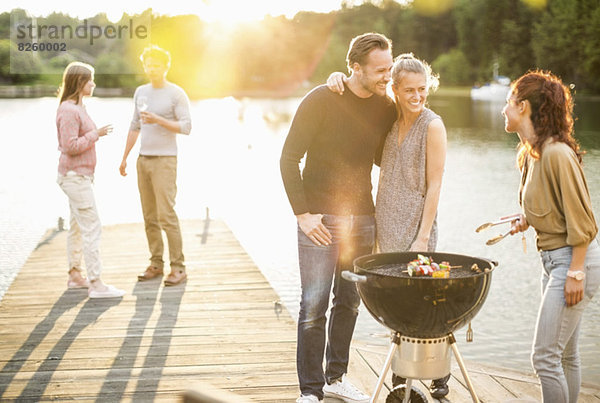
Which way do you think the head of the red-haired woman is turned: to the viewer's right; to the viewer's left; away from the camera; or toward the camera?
to the viewer's left

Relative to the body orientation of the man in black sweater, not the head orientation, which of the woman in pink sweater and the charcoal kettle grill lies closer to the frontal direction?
the charcoal kettle grill

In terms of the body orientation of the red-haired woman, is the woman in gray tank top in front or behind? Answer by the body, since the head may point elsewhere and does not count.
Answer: in front

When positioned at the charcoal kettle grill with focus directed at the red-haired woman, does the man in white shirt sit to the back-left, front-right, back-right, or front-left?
back-left

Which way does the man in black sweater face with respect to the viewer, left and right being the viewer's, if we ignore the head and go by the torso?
facing the viewer and to the right of the viewer

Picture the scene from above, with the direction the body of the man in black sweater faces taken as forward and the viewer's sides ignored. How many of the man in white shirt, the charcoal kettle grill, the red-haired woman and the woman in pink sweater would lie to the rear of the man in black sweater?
2

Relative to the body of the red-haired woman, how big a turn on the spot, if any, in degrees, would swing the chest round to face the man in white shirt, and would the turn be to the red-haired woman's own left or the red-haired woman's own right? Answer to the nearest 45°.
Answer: approximately 45° to the red-haired woman's own right

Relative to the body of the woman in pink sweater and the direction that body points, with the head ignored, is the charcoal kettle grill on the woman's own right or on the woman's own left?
on the woman's own right

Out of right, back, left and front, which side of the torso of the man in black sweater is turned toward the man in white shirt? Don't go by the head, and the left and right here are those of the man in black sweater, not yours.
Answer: back

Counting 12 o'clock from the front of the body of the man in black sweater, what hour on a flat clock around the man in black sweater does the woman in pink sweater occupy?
The woman in pink sweater is roughly at 6 o'clock from the man in black sweater.

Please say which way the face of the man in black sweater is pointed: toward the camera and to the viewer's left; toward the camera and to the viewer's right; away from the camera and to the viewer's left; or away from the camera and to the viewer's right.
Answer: toward the camera and to the viewer's right

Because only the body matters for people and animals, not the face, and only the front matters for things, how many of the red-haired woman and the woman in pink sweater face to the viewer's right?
1

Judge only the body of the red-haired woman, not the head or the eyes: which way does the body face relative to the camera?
to the viewer's left

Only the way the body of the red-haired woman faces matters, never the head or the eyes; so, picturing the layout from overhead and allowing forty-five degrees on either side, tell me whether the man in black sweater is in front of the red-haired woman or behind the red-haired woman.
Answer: in front

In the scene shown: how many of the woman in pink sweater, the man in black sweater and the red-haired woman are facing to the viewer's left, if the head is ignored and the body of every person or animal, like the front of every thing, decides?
1

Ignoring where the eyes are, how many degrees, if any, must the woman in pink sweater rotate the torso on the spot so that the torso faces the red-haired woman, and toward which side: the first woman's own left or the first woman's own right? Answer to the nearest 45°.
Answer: approximately 45° to the first woman's own right

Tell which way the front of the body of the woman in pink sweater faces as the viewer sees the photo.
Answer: to the viewer's right

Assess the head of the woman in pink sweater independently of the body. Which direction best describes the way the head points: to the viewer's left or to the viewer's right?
to the viewer's right
